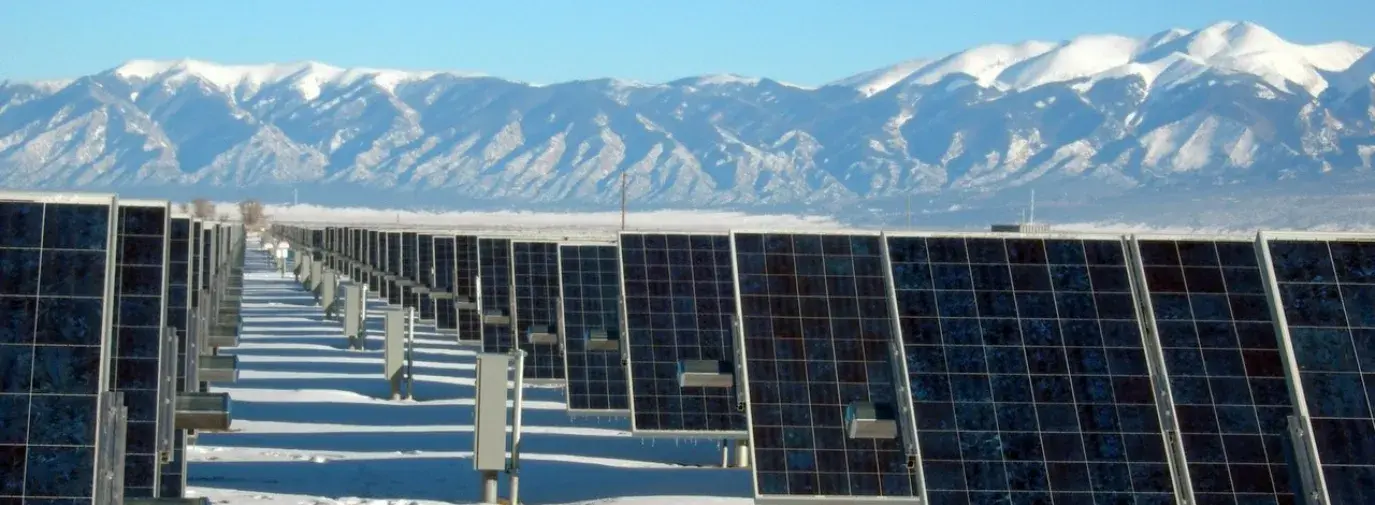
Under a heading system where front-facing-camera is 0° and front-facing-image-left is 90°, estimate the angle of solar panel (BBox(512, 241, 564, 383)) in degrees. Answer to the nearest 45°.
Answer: approximately 0°

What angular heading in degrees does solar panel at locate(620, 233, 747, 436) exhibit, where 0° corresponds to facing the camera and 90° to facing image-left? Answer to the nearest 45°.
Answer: approximately 0°
